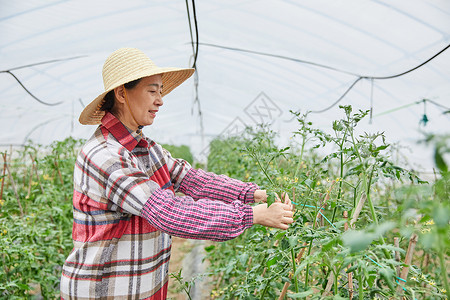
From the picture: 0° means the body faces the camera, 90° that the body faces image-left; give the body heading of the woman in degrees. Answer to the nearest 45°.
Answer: approximately 270°
